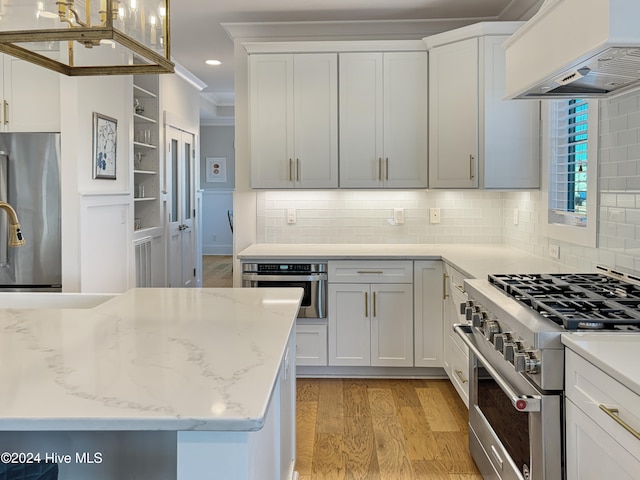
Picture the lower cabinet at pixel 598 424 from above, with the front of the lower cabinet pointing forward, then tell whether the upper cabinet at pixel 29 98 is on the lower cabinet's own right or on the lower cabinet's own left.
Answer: on the lower cabinet's own right

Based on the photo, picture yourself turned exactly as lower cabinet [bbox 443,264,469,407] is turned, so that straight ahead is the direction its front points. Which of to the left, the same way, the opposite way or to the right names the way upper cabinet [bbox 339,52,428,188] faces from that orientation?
to the left

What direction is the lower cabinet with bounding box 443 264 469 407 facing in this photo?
to the viewer's left

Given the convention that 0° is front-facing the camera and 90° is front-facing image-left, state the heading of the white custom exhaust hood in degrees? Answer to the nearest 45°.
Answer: approximately 45°
